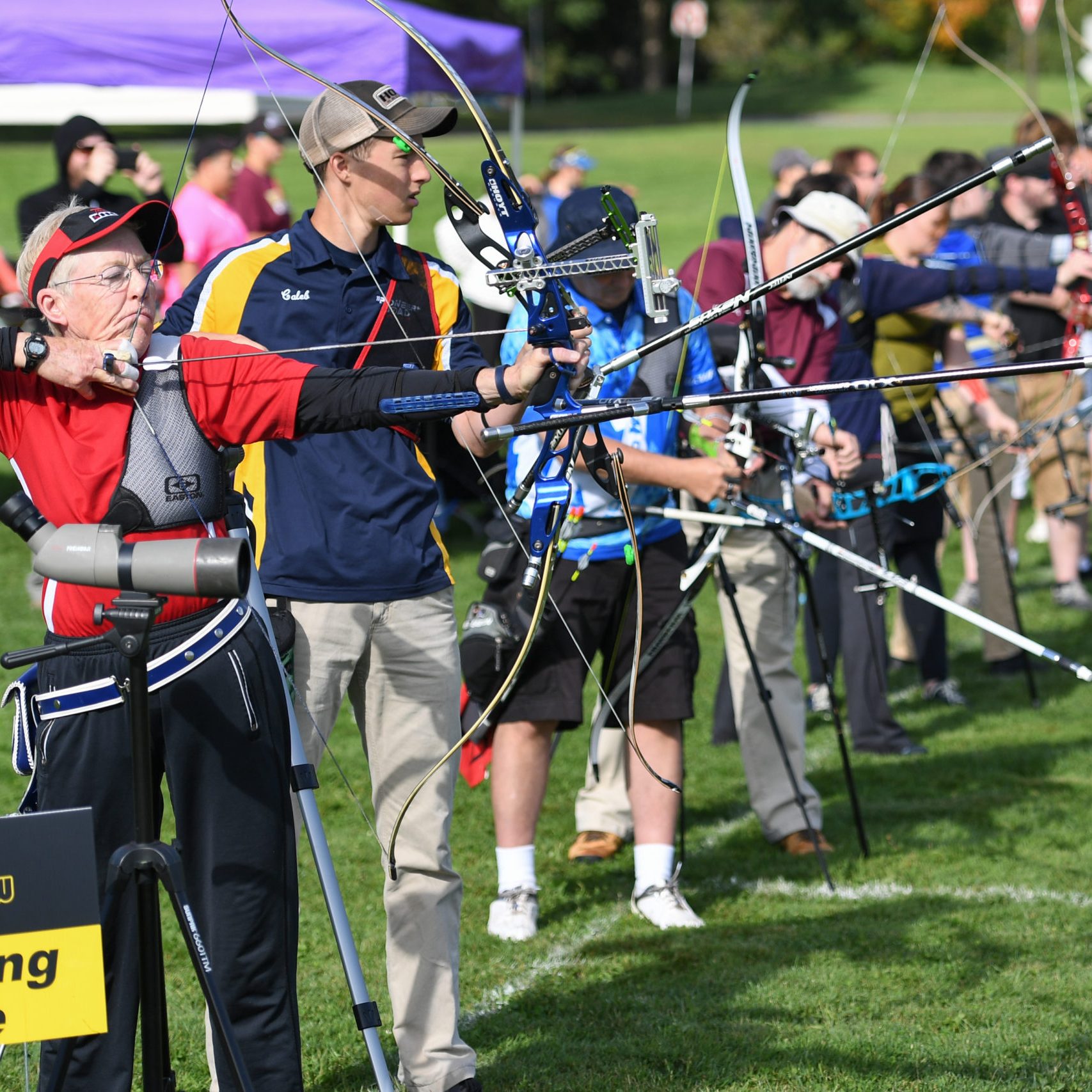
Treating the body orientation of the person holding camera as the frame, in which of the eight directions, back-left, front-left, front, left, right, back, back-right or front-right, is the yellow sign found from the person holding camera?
front-right

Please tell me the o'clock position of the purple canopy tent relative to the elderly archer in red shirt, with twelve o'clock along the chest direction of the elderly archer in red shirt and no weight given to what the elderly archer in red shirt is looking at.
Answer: The purple canopy tent is roughly at 6 o'clock from the elderly archer in red shirt.

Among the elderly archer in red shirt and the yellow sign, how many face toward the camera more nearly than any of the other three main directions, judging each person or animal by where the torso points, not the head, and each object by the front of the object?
2

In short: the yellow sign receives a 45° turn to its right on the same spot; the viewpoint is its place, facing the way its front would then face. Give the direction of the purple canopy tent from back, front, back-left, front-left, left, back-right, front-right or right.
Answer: back-right

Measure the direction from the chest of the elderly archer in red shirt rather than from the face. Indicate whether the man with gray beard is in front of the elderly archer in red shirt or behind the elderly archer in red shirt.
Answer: behind

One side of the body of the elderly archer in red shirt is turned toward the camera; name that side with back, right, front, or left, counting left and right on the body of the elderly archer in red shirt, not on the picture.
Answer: front

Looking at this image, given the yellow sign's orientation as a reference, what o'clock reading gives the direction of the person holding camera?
The person holding camera is roughly at 6 o'clock from the yellow sign.

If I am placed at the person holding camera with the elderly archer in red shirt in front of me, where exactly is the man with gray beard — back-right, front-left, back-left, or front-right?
front-left

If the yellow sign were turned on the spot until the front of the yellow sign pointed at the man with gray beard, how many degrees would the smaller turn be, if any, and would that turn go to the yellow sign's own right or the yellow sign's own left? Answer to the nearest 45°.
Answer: approximately 135° to the yellow sign's own left

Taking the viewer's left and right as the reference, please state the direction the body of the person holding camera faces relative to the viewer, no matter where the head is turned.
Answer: facing the viewer and to the right of the viewer

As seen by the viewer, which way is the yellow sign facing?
toward the camera
